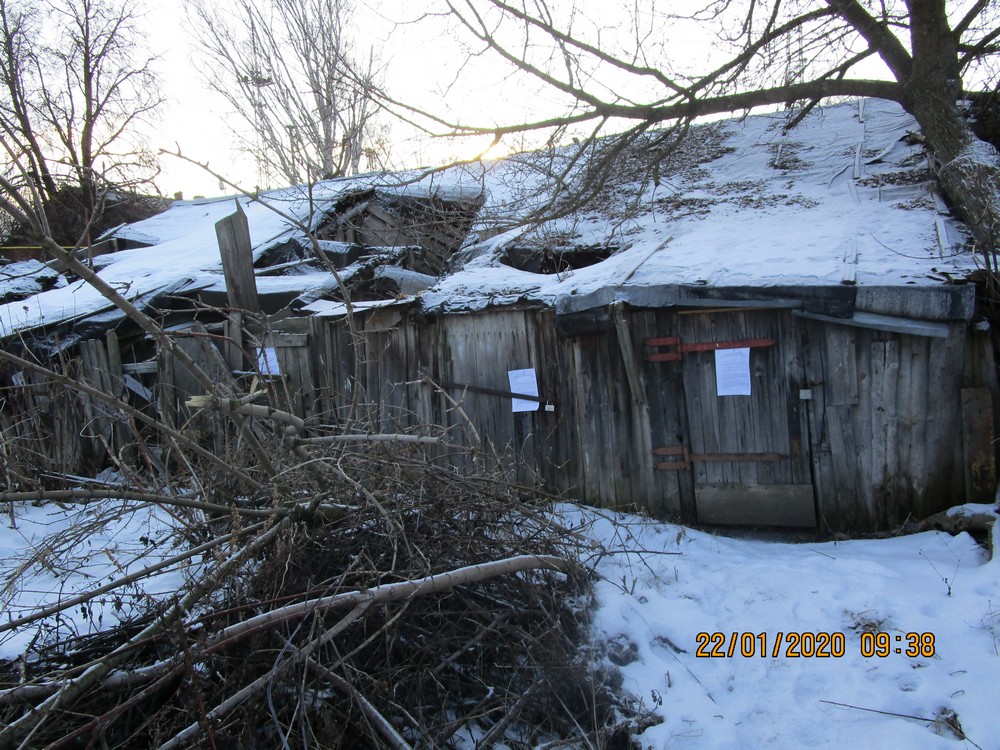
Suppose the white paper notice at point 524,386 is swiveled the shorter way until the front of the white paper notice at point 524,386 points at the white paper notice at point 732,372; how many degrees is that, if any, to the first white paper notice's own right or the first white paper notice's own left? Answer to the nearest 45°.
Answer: approximately 45° to the first white paper notice's own left

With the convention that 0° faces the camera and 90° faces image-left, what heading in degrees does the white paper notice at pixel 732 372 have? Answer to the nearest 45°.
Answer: approximately 0°

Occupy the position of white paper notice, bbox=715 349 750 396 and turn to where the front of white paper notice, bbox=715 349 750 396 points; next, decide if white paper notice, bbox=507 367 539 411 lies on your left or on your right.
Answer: on your right

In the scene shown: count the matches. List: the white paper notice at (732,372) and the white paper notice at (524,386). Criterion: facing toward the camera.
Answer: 2
